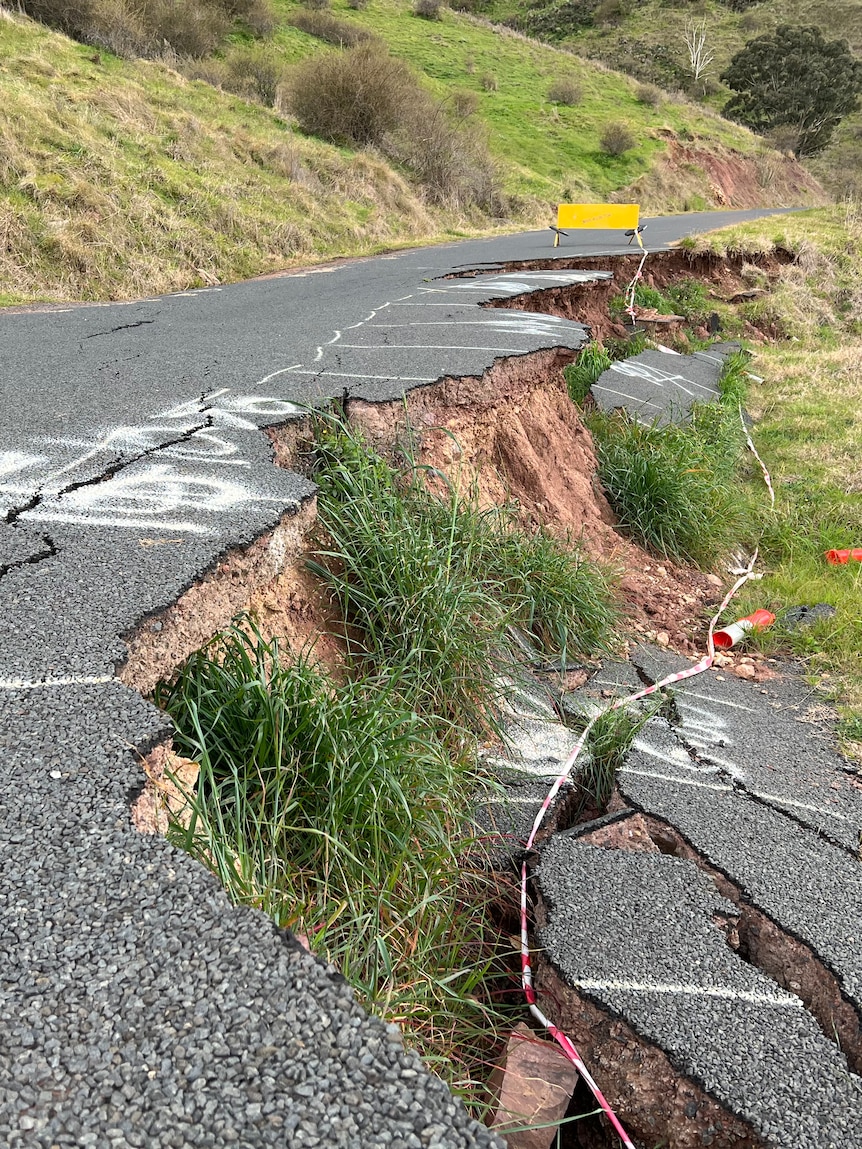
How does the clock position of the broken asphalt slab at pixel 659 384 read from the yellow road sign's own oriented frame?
The broken asphalt slab is roughly at 12 o'clock from the yellow road sign.

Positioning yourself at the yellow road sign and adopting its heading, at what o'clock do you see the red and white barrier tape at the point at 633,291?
The red and white barrier tape is roughly at 12 o'clock from the yellow road sign.

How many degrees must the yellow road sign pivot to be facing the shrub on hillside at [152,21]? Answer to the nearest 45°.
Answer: approximately 135° to its right

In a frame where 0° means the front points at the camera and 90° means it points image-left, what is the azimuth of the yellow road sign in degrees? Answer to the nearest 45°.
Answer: approximately 0°

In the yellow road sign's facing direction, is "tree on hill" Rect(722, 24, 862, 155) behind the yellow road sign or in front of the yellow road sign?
behind

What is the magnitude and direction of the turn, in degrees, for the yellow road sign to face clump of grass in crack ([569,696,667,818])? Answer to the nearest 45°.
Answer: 0° — it already faces it

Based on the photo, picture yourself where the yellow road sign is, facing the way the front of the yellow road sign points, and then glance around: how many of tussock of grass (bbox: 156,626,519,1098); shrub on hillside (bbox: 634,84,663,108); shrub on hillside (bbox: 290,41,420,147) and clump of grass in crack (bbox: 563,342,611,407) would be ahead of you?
2

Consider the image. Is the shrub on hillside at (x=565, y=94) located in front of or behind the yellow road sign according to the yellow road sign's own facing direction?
behind

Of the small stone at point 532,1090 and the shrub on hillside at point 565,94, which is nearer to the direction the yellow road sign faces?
the small stone

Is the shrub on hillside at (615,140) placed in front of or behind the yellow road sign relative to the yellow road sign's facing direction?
behind

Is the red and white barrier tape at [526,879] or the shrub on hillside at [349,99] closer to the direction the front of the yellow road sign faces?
the red and white barrier tape

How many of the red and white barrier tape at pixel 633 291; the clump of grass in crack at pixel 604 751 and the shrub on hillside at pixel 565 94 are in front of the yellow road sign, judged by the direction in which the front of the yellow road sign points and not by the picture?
2

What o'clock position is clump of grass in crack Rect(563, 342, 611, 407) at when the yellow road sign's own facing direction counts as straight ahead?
The clump of grass in crack is roughly at 12 o'clock from the yellow road sign.
